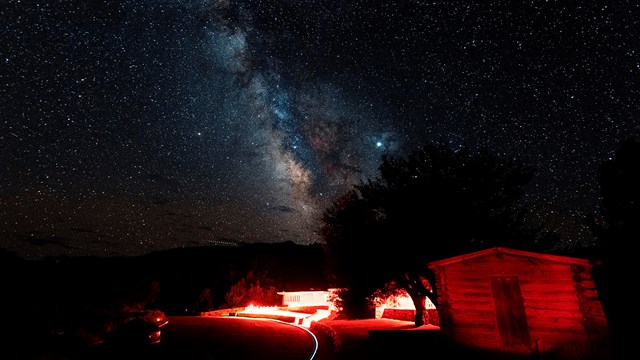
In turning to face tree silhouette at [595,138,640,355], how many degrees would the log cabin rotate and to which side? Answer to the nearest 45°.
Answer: approximately 135° to its left

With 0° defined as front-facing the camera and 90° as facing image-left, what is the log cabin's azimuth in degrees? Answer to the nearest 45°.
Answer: approximately 0°

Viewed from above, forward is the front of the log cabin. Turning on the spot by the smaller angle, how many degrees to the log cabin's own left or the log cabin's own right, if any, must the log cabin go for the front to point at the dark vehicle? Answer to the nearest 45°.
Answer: approximately 90° to the log cabin's own right

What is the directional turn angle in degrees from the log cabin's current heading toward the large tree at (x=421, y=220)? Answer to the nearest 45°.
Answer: approximately 135° to its right

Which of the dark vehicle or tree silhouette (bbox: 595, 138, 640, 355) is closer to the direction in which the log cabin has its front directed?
the dark vehicle

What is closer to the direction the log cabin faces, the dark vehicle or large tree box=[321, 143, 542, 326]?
the dark vehicle
